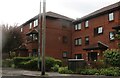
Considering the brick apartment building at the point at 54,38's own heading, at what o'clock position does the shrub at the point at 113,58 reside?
The shrub is roughly at 10 o'clock from the brick apartment building.

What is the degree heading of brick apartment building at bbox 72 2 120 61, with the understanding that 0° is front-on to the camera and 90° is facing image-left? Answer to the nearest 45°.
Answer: approximately 45°

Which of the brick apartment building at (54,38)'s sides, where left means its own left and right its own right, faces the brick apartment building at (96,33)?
left

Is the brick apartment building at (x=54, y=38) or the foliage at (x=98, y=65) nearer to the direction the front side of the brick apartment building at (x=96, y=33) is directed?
the foliage

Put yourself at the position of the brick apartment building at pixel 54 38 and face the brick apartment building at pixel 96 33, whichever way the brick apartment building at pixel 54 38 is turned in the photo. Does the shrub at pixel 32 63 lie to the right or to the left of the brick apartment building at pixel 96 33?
right

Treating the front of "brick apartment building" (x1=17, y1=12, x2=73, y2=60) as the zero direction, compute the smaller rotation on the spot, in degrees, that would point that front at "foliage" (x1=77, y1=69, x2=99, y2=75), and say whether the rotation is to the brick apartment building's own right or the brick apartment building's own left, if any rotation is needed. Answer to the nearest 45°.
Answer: approximately 45° to the brick apartment building's own left

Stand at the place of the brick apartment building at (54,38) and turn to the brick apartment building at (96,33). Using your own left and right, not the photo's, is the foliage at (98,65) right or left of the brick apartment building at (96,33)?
right

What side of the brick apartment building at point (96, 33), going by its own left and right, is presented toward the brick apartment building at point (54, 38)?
right

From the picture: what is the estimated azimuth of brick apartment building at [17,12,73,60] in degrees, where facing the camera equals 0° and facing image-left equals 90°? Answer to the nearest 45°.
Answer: approximately 45°

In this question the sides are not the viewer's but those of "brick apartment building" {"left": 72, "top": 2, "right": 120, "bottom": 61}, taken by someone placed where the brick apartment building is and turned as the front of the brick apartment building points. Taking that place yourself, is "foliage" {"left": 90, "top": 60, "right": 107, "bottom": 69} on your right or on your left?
on your left

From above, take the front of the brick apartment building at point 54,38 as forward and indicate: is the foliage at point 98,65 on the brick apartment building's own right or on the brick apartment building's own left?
on the brick apartment building's own left

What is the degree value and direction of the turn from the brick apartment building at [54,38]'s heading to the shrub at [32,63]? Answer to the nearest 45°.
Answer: approximately 45° to its left
